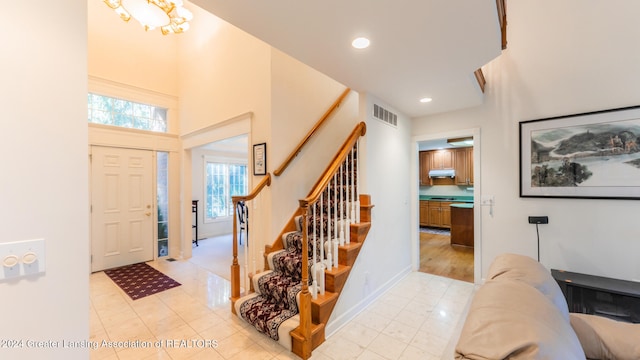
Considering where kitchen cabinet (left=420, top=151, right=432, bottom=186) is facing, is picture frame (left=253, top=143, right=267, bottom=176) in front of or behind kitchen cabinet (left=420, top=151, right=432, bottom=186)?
in front

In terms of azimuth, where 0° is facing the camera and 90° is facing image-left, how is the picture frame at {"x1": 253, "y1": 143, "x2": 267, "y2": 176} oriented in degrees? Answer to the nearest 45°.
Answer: approximately 45°

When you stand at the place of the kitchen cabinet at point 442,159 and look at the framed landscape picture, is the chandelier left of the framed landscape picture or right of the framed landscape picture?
right

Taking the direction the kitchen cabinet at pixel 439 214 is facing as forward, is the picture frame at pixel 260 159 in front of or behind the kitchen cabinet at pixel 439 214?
in front

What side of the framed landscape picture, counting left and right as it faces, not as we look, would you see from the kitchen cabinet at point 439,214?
right

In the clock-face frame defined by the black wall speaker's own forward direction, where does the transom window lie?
The transom window is roughly at 2 o'clock from the black wall speaker.

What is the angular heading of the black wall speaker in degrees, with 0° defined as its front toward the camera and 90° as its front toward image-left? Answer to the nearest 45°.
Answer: approximately 0°

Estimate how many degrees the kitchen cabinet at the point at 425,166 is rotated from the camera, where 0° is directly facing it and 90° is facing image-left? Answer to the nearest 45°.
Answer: approximately 0°

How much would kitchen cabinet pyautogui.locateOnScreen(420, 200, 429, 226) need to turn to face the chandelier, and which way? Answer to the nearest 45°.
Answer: approximately 45° to its right

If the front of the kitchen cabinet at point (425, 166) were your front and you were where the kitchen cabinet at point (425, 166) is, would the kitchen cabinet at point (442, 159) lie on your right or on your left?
on your left
